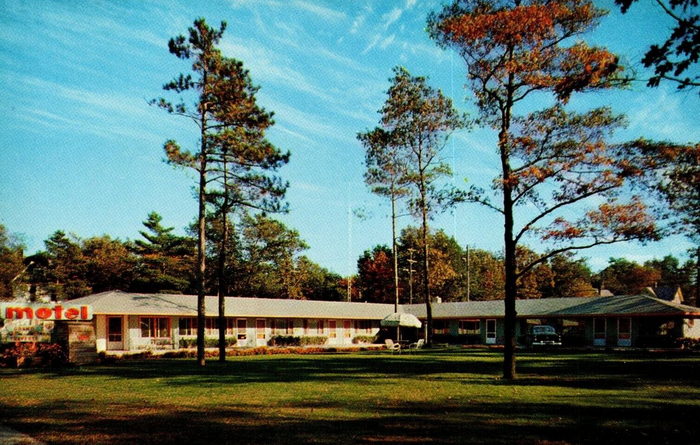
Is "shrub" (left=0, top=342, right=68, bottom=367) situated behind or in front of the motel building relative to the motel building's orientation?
in front

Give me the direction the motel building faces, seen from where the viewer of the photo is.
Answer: facing the viewer
